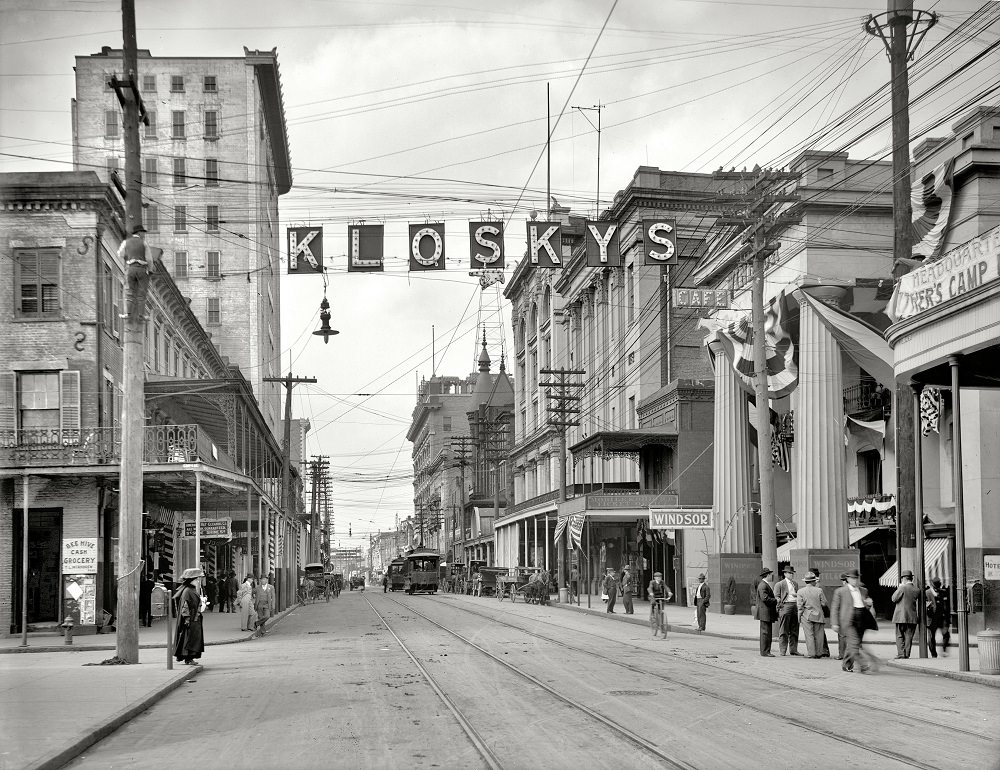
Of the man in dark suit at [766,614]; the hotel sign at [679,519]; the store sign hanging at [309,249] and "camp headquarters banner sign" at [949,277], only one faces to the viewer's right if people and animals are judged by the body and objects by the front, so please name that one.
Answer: the man in dark suit

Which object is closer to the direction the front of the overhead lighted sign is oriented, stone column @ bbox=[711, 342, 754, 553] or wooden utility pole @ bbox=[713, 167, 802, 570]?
the wooden utility pole

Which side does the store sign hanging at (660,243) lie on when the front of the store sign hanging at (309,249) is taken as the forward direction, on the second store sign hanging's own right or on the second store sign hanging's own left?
on the second store sign hanging's own left

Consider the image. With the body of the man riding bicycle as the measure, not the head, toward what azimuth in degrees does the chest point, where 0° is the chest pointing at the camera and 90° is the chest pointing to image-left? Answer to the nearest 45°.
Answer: approximately 0°

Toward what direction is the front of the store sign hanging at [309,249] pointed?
toward the camera

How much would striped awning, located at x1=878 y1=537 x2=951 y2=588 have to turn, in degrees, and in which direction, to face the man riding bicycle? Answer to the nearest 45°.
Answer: approximately 45° to its right

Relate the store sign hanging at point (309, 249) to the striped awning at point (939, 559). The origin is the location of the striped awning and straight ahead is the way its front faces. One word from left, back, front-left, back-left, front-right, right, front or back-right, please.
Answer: front

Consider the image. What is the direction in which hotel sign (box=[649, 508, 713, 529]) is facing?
toward the camera

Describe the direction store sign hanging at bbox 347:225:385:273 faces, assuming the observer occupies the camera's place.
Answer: facing the viewer

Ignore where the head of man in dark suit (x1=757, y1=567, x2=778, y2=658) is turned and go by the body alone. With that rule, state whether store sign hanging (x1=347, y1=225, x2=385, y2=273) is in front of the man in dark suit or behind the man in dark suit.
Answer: behind

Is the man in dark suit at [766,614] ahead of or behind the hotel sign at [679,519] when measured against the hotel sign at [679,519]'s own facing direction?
ahead

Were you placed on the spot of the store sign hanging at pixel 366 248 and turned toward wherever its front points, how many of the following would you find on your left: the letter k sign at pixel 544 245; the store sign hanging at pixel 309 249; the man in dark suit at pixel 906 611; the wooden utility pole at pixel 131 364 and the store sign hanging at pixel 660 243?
3

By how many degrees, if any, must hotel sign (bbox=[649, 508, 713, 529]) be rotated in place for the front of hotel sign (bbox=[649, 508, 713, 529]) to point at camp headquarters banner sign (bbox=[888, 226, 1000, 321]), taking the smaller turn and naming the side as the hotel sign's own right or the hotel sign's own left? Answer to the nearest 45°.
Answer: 0° — it already faces it

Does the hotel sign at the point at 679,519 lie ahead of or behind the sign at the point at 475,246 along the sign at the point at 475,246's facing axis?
behind
